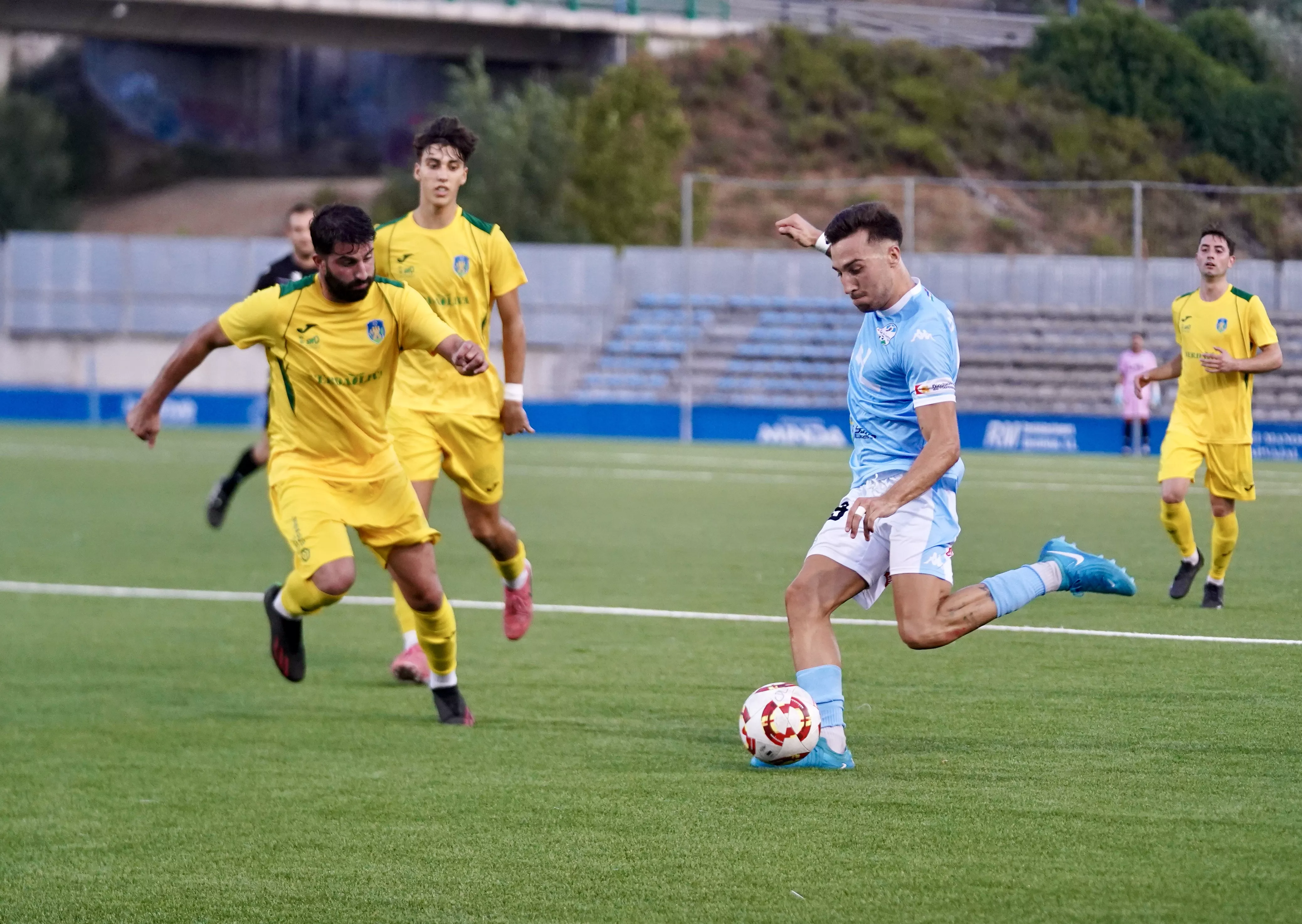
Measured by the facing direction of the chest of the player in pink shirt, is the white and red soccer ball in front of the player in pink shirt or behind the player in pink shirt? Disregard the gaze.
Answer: in front

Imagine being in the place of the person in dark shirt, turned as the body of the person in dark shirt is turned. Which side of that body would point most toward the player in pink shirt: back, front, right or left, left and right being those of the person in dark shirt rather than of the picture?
left

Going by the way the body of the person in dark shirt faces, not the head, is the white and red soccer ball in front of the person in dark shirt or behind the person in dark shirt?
in front

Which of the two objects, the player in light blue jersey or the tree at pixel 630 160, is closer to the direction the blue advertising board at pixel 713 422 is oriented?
the player in light blue jersey

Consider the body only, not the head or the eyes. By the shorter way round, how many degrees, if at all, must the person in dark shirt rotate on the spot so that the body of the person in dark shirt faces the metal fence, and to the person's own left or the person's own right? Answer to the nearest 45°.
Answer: approximately 135° to the person's own left

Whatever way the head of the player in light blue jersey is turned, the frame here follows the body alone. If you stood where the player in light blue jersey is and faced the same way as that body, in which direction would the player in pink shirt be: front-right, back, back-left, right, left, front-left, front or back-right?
back-right

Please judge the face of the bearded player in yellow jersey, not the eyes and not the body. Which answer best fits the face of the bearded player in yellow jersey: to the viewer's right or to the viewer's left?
to the viewer's right

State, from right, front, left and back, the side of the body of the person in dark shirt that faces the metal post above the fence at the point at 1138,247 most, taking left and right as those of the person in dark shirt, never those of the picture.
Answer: left

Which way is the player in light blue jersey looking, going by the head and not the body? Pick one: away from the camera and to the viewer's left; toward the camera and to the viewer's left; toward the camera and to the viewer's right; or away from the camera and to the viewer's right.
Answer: toward the camera and to the viewer's left

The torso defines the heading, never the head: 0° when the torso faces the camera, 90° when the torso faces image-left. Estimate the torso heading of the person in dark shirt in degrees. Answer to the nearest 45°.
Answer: approximately 315°

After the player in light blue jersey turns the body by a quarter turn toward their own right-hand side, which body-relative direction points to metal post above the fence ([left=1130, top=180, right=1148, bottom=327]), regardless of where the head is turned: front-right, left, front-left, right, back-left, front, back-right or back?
front-right

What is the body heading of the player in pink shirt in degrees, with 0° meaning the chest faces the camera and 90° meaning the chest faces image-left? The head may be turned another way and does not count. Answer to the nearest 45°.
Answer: approximately 0°
